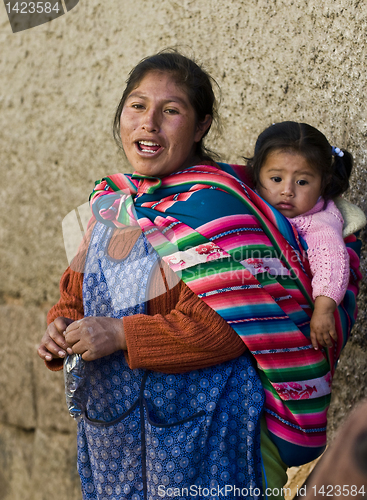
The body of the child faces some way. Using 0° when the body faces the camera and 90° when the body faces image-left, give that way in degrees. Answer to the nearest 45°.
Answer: approximately 45°

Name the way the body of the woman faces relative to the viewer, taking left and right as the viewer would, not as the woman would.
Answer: facing the viewer and to the left of the viewer
